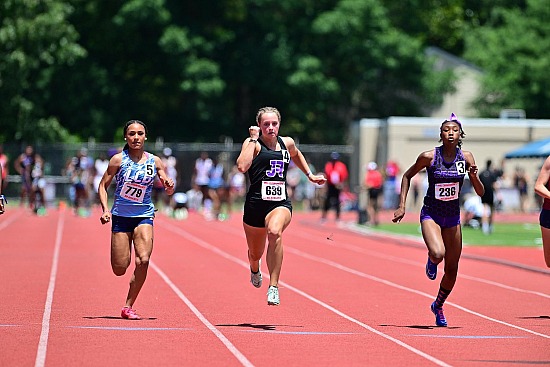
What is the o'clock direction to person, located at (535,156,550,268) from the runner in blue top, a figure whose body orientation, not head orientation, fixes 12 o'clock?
The person is roughly at 9 o'clock from the runner in blue top.

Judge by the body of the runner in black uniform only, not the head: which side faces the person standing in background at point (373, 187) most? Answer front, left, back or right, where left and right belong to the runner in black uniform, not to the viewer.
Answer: back

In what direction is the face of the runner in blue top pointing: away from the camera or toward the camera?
toward the camera

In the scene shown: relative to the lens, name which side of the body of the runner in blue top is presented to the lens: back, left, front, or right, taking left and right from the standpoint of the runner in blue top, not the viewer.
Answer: front

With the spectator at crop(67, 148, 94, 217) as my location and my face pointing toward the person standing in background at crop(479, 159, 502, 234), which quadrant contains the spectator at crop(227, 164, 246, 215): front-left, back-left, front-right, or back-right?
front-left

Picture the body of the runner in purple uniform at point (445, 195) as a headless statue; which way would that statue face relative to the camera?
toward the camera

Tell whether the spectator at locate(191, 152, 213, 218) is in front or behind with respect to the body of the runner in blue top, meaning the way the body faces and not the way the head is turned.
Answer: behind

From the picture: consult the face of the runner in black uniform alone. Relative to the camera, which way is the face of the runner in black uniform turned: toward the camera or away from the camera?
toward the camera
